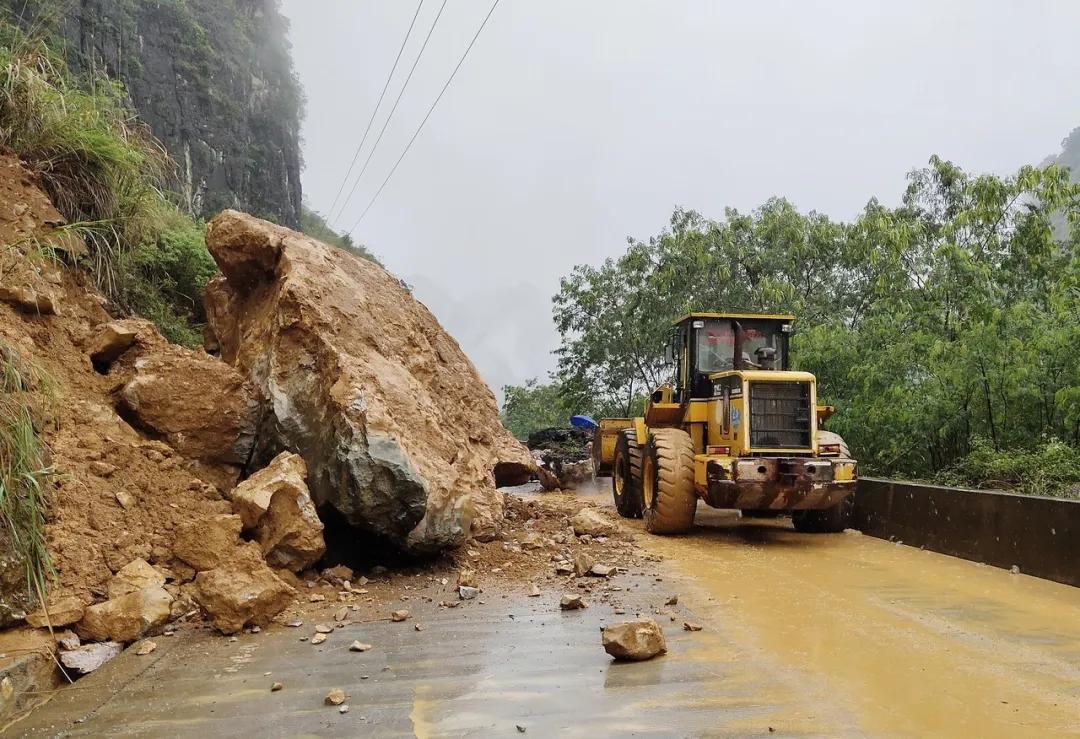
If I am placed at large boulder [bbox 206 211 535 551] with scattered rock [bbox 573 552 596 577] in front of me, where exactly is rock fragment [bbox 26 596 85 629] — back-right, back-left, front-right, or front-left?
front-right

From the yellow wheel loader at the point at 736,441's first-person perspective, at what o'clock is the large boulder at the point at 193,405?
The large boulder is roughly at 9 o'clock from the yellow wheel loader.

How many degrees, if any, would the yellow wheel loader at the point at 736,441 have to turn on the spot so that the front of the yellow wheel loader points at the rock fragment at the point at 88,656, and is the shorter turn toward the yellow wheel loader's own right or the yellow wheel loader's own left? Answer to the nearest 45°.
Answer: approximately 90° to the yellow wheel loader's own left

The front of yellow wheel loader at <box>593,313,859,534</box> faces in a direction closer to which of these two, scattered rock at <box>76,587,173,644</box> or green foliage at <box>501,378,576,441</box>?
the green foliage

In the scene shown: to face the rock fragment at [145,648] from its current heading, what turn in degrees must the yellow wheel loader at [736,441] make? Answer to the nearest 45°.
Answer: approximately 90° to its left

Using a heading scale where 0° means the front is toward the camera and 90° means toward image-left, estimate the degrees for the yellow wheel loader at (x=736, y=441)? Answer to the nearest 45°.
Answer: approximately 135°

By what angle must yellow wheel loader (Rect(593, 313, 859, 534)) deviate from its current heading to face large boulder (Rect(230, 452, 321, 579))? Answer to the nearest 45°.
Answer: approximately 90° to its left

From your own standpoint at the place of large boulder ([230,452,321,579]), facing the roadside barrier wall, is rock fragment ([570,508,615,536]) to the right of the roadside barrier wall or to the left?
left

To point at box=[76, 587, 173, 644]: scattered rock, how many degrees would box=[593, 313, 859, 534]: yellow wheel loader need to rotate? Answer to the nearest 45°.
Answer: approximately 90° to its left
